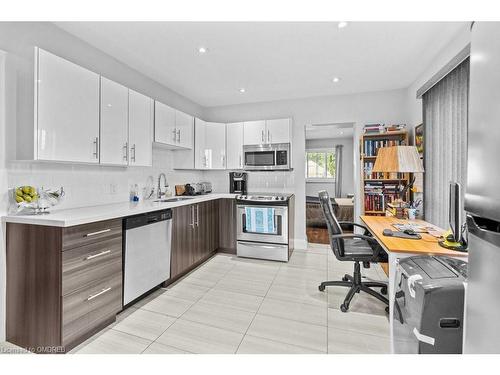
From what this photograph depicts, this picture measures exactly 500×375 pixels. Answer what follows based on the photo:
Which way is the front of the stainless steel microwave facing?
toward the camera

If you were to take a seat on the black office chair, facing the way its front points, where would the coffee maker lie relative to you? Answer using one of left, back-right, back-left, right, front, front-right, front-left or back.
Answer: back-left

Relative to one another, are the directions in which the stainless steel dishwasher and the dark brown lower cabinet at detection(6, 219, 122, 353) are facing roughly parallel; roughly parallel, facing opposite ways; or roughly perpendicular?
roughly parallel

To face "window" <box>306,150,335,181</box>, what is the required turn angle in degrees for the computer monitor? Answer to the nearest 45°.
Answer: approximately 45° to its right

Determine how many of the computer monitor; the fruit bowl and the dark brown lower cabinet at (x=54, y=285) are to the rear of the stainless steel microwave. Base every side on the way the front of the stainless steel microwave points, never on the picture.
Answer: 0

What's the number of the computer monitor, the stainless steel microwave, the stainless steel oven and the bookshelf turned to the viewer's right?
0

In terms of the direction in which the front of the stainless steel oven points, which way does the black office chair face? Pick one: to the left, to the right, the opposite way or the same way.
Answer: to the left

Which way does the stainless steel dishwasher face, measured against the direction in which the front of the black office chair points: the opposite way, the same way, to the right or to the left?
the same way

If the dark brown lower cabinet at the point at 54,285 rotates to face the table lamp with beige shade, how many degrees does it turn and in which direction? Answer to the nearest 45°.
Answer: approximately 45° to its left

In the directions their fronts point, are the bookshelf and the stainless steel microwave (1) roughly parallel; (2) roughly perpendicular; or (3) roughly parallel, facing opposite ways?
roughly parallel

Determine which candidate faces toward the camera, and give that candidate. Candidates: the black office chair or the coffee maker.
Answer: the coffee maker

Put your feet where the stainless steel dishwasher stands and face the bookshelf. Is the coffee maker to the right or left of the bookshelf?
left

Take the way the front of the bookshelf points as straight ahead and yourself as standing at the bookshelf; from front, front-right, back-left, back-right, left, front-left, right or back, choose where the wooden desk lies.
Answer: front

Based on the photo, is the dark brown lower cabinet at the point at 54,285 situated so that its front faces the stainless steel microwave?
no

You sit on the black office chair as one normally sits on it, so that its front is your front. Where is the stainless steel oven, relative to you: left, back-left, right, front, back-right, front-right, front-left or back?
back-left

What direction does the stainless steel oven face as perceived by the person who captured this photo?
facing the viewer

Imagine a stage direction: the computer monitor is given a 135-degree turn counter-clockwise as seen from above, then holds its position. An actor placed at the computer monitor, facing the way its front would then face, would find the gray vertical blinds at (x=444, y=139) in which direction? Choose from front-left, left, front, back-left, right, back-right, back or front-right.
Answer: back-left

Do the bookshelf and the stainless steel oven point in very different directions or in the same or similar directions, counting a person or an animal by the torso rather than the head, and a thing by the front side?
same or similar directions
